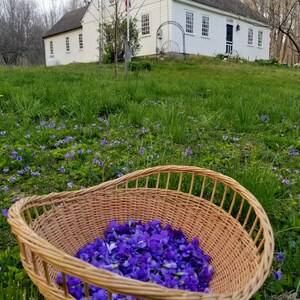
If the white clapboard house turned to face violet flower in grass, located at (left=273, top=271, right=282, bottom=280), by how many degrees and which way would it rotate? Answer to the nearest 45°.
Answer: approximately 45° to its right

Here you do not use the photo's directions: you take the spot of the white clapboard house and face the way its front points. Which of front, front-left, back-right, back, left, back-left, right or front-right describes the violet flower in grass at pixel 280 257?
front-right

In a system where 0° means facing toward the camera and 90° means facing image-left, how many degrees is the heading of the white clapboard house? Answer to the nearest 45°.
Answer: approximately 315°

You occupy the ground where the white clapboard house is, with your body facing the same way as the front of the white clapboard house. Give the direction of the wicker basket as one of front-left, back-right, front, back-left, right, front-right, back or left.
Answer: front-right
